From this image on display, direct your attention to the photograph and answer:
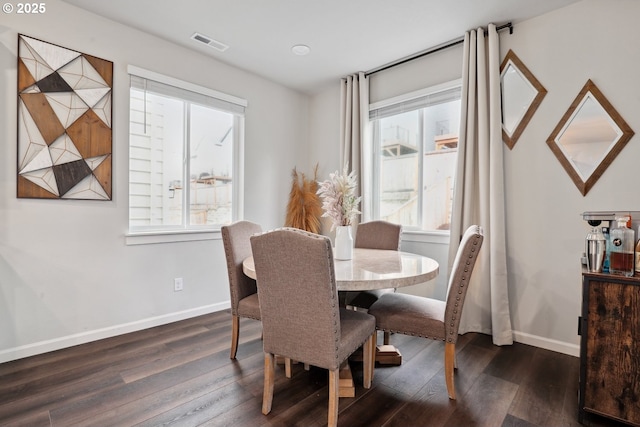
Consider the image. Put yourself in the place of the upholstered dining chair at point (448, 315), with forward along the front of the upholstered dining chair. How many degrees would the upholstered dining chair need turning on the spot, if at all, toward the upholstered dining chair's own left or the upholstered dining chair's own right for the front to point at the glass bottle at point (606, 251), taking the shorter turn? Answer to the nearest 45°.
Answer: approximately 180°

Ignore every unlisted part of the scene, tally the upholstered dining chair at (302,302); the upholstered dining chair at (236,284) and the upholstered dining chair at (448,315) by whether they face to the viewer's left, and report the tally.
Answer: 1

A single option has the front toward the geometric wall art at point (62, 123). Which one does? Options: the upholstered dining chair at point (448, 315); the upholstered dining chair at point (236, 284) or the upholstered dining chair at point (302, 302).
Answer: the upholstered dining chair at point (448, 315)

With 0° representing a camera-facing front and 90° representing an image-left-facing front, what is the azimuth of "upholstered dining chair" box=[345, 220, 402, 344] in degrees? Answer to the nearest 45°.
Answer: approximately 45°

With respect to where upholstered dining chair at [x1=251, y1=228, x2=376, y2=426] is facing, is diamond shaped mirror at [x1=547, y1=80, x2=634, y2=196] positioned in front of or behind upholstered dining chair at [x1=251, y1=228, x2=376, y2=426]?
in front

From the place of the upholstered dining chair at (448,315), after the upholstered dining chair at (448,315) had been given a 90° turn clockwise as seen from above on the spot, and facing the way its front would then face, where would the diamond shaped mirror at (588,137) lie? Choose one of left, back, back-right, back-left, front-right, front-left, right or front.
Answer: front-right

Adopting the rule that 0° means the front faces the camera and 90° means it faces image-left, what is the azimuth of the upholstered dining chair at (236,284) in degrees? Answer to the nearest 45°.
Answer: approximately 315°

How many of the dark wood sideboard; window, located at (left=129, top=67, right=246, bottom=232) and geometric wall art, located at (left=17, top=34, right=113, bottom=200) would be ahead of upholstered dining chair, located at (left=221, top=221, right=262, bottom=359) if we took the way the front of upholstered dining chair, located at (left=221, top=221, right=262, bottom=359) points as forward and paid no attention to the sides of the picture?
1

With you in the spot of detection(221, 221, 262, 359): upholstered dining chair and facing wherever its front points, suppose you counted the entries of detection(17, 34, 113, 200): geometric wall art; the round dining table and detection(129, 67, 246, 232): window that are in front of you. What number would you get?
1

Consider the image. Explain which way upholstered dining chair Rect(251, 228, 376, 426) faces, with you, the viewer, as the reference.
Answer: facing away from the viewer and to the right of the viewer

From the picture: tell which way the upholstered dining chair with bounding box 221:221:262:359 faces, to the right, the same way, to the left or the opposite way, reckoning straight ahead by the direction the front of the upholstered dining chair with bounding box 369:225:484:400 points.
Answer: the opposite way

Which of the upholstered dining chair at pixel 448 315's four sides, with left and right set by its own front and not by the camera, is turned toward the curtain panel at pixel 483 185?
right

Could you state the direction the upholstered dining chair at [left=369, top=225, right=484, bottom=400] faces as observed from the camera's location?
facing to the left of the viewer

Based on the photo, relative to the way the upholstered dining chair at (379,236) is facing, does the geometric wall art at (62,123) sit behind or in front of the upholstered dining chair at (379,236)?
in front

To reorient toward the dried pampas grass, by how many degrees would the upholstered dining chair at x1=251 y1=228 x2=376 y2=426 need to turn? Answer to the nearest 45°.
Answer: approximately 45° to its left

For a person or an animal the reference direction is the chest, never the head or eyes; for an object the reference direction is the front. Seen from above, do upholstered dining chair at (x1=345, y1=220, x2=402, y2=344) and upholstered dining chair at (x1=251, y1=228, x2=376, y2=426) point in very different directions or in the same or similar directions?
very different directions

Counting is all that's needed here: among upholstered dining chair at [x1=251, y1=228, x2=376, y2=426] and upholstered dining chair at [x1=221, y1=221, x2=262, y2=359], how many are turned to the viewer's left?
0

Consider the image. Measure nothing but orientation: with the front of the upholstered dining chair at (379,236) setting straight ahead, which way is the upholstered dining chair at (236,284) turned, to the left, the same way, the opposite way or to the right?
to the left
